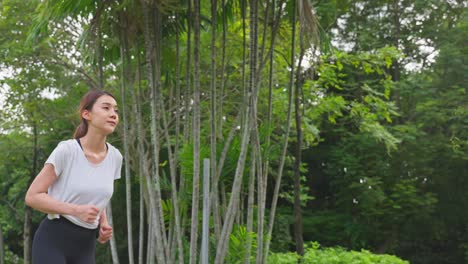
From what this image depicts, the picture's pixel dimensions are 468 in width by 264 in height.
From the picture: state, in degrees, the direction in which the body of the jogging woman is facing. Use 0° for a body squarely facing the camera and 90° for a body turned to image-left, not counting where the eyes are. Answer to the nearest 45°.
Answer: approximately 315°

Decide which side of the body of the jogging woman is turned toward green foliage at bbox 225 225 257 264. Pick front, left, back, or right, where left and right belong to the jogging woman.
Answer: left

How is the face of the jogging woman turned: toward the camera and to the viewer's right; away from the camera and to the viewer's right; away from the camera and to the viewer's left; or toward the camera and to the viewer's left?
toward the camera and to the viewer's right
